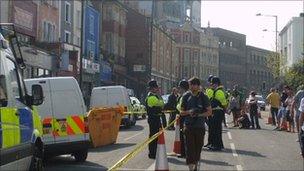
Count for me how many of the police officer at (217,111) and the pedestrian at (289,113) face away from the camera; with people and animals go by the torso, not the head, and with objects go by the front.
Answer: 0

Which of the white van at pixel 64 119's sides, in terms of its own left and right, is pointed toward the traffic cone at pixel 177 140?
right

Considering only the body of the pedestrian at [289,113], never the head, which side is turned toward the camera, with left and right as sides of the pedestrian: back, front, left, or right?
left

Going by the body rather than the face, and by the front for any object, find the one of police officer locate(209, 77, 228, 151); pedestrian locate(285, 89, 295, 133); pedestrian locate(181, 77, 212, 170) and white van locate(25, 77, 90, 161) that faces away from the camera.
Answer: the white van

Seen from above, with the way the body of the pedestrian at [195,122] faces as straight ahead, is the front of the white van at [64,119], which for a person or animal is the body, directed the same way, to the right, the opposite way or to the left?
the opposite way

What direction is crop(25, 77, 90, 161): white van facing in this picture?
away from the camera

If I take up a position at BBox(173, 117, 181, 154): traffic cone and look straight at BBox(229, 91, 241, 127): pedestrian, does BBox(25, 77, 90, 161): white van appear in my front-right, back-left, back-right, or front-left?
back-left

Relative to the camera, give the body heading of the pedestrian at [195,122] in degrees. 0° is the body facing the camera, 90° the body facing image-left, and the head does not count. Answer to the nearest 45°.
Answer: approximately 0°

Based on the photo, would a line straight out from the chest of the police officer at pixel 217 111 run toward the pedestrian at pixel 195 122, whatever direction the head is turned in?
no
